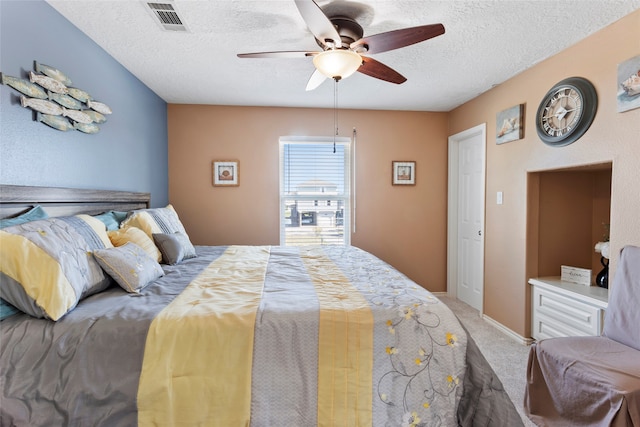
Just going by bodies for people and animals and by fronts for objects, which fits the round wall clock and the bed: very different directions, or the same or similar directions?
very different directions

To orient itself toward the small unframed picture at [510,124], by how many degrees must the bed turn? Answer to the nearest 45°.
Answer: approximately 45° to its left

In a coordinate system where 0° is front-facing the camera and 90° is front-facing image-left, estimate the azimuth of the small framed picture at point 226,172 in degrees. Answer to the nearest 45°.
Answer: approximately 0°

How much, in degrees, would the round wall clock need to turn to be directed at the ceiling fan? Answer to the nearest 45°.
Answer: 0° — it already faces it

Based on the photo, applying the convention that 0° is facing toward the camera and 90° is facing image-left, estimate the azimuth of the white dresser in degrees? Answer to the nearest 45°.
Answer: approximately 45°

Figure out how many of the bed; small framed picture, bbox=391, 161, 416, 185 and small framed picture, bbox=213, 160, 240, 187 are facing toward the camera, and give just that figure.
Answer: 2

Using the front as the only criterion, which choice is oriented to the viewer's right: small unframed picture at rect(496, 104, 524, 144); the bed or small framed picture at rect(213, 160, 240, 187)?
the bed

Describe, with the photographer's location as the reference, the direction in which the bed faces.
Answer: facing to the right of the viewer

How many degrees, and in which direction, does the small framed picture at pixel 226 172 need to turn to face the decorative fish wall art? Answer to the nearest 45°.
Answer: approximately 45° to its right

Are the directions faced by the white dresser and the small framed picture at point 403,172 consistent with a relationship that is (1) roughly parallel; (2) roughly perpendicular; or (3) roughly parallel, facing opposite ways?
roughly perpendicular

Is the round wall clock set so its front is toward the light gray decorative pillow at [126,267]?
yes

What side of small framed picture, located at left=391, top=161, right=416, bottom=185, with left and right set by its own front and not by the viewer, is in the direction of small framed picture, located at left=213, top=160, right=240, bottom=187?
right
